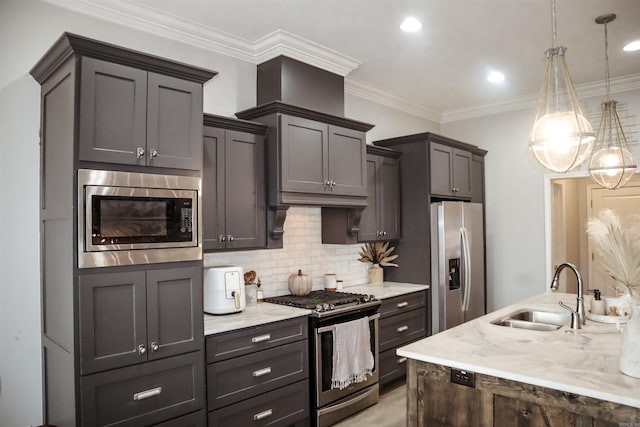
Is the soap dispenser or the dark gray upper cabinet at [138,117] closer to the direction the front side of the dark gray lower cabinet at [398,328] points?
the soap dispenser

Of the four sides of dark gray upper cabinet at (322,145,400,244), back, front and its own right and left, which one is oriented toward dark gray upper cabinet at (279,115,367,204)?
right

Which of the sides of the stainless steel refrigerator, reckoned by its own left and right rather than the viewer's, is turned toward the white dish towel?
right

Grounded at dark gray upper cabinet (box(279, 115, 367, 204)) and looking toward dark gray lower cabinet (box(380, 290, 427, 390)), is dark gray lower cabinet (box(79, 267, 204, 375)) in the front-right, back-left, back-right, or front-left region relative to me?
back-right

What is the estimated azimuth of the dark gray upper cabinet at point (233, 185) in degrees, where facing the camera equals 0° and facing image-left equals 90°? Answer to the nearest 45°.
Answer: approximately 315°

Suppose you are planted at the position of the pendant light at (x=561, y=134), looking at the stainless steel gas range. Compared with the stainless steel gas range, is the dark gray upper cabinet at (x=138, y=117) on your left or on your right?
left

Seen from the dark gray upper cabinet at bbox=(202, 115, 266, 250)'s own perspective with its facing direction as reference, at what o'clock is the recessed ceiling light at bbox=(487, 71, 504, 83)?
The recessed ceiling light is roughly at 10 o'clock from the dark gray upper cabinet.

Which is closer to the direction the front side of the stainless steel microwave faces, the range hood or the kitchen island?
the kitchen island

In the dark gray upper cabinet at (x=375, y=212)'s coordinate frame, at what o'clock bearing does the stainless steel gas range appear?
The stainless steel gas range is roughly at 2 o'clock from the dark gray upper cabinet.

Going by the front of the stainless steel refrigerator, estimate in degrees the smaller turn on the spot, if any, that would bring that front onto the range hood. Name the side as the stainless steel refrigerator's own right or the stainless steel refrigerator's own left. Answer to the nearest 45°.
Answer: approximately 90° to the stainless steel refrigerator's own right

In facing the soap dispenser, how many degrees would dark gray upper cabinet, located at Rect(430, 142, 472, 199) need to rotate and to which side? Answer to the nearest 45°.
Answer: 0° — it already faces it

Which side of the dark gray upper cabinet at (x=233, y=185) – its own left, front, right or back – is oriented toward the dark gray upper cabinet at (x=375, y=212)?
left
